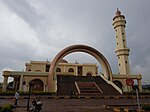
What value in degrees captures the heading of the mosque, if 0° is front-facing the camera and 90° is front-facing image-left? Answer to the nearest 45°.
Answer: approximately 0°
